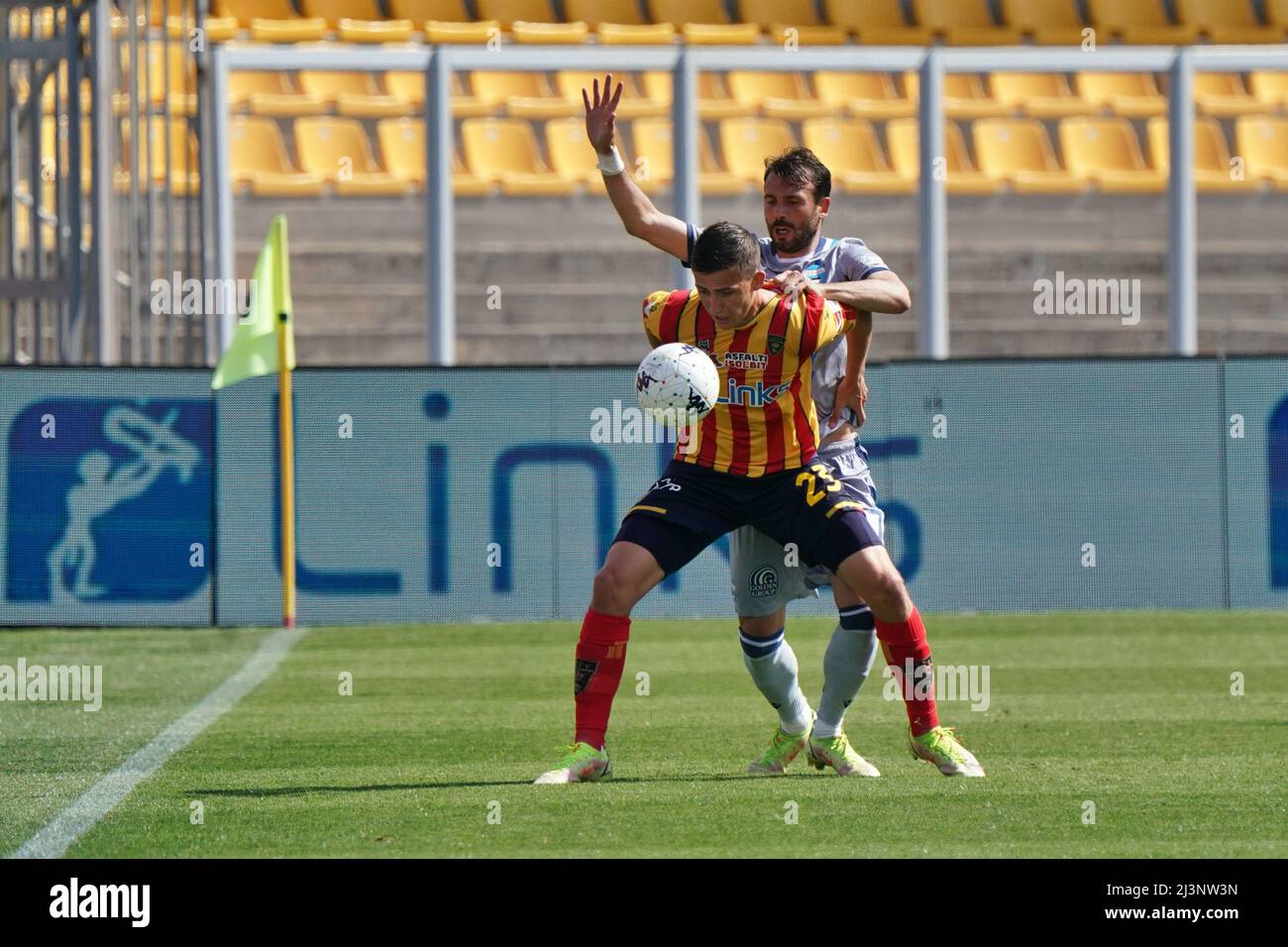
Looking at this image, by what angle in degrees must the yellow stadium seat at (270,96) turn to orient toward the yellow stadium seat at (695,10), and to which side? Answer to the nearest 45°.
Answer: approximately 45° to its left

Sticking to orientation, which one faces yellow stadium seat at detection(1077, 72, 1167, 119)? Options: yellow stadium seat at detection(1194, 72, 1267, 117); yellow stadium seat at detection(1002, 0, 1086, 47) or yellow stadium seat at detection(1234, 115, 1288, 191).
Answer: yellow stadium seat at detection(1002, 0, 1086, 47)

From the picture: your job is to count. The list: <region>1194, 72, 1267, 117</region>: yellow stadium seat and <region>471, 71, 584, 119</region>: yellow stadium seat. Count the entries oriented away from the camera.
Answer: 0

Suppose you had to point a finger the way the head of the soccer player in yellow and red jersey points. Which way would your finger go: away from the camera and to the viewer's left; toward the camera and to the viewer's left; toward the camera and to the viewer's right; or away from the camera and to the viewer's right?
toward the camera and to the viewer's left

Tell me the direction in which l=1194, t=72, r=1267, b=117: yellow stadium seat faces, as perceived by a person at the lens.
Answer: facing the viewer and to the right of the viewer

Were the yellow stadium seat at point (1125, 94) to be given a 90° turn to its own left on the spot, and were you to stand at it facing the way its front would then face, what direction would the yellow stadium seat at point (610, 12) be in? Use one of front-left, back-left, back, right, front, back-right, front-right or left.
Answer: back-left

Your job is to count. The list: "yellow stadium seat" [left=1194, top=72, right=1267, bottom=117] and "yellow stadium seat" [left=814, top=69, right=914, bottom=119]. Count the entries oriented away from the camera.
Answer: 0

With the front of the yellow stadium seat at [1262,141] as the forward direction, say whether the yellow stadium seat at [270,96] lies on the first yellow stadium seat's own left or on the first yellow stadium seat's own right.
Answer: on the first yellow stadium seat's own right

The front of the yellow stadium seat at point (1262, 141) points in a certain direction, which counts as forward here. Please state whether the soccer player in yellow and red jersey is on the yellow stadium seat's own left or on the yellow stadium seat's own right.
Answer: on the yellow stadium seat's own right

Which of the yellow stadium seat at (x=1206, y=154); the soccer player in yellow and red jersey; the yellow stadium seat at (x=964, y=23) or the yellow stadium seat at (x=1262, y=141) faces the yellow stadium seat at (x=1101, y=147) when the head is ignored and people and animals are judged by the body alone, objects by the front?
the yellow stadium seat at (x=964, y=23)

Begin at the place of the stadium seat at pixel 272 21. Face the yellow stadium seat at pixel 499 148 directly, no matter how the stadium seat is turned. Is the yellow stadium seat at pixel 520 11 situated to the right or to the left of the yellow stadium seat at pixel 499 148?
left

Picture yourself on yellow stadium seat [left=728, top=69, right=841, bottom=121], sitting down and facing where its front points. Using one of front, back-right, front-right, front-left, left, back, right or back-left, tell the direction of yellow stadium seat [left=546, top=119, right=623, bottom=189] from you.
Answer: right
